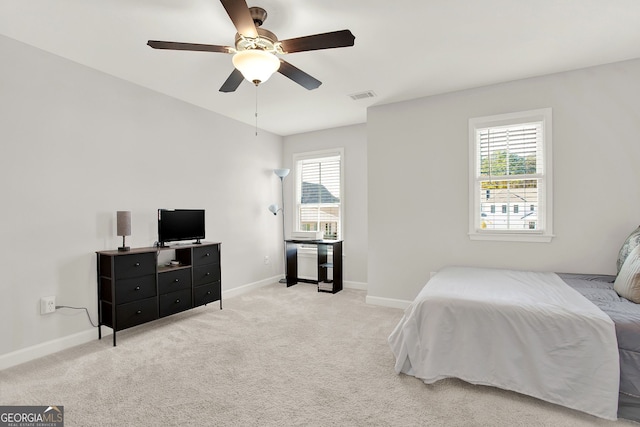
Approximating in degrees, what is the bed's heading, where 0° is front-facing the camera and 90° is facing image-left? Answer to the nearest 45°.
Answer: approximately 90°

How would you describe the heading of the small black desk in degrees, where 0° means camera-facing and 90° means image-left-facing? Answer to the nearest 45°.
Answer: approximately 45°

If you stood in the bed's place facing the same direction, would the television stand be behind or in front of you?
in front

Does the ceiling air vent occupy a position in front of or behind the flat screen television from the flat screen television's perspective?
in front

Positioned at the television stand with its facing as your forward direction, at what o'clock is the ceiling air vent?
The ceiling air vent is roughly at 11 o'clock from the television stand.

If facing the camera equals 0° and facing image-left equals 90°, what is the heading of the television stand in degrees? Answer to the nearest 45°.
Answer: approximately 315°
